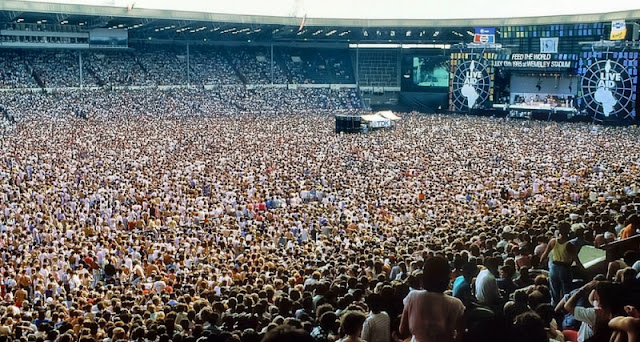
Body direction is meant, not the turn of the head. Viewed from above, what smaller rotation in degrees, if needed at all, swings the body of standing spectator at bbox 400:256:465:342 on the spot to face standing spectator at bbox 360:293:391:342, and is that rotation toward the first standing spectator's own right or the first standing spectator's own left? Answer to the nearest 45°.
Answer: approximately 45° to the first standing spectator's own left

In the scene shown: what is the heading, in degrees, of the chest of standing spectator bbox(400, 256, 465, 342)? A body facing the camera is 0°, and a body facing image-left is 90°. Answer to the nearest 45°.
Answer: approximately 180°

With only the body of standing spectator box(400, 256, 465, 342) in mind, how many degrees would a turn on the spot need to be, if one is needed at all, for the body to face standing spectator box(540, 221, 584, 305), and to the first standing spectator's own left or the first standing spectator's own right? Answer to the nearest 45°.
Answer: approximately 45° to the first standing spectator's own right

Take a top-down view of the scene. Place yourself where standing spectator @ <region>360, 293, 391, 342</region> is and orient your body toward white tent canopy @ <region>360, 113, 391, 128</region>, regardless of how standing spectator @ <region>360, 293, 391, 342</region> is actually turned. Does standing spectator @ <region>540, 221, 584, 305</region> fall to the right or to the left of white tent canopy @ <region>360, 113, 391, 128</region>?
right

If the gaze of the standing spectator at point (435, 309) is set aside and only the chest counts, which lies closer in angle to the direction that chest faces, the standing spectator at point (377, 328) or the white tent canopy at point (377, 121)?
the white tent canopy

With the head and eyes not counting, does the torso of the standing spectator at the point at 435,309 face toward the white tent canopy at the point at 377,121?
yes

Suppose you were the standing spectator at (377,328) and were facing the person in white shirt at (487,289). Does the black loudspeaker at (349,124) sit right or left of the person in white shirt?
left
